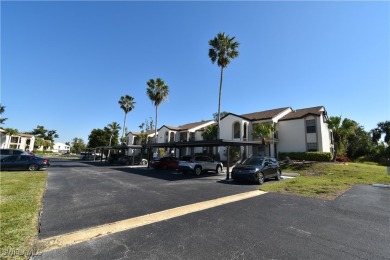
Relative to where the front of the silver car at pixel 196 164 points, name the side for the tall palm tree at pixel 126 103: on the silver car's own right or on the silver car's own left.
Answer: on the silver car's own left

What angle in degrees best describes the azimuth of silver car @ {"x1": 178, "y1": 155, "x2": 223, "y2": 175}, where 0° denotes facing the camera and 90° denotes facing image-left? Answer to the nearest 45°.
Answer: approximately 225°

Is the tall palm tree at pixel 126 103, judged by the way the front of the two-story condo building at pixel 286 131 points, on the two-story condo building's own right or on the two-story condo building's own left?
on the two-story condo building's own right

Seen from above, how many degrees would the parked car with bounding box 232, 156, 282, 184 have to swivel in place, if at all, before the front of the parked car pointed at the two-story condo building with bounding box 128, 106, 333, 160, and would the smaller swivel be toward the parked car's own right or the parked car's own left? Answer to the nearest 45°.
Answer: approximately 135° to the parked car's own right

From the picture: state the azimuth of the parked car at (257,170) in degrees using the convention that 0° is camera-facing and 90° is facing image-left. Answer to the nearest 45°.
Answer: approximately 45°

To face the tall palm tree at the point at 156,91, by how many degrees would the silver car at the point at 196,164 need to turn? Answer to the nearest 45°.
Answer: approximately 90° to its left

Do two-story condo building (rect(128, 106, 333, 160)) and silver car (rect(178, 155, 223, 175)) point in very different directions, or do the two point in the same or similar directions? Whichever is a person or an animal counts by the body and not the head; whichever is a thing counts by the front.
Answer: very different directions

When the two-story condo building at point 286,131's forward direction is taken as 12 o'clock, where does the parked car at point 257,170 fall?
The parked car is roughly at 11 o'clock from the two-story condo building.

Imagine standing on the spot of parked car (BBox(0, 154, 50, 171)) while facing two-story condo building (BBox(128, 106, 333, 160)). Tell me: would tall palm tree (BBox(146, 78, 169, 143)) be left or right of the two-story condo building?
left

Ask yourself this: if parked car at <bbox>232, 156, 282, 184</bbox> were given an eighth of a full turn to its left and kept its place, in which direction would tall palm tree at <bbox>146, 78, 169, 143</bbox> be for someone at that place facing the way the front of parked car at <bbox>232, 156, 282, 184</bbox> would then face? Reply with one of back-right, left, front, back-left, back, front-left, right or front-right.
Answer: back-right

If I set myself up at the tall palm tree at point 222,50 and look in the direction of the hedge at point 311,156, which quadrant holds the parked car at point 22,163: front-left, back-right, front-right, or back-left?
back-right

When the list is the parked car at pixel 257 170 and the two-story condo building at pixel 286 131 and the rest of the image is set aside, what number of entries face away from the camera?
0
